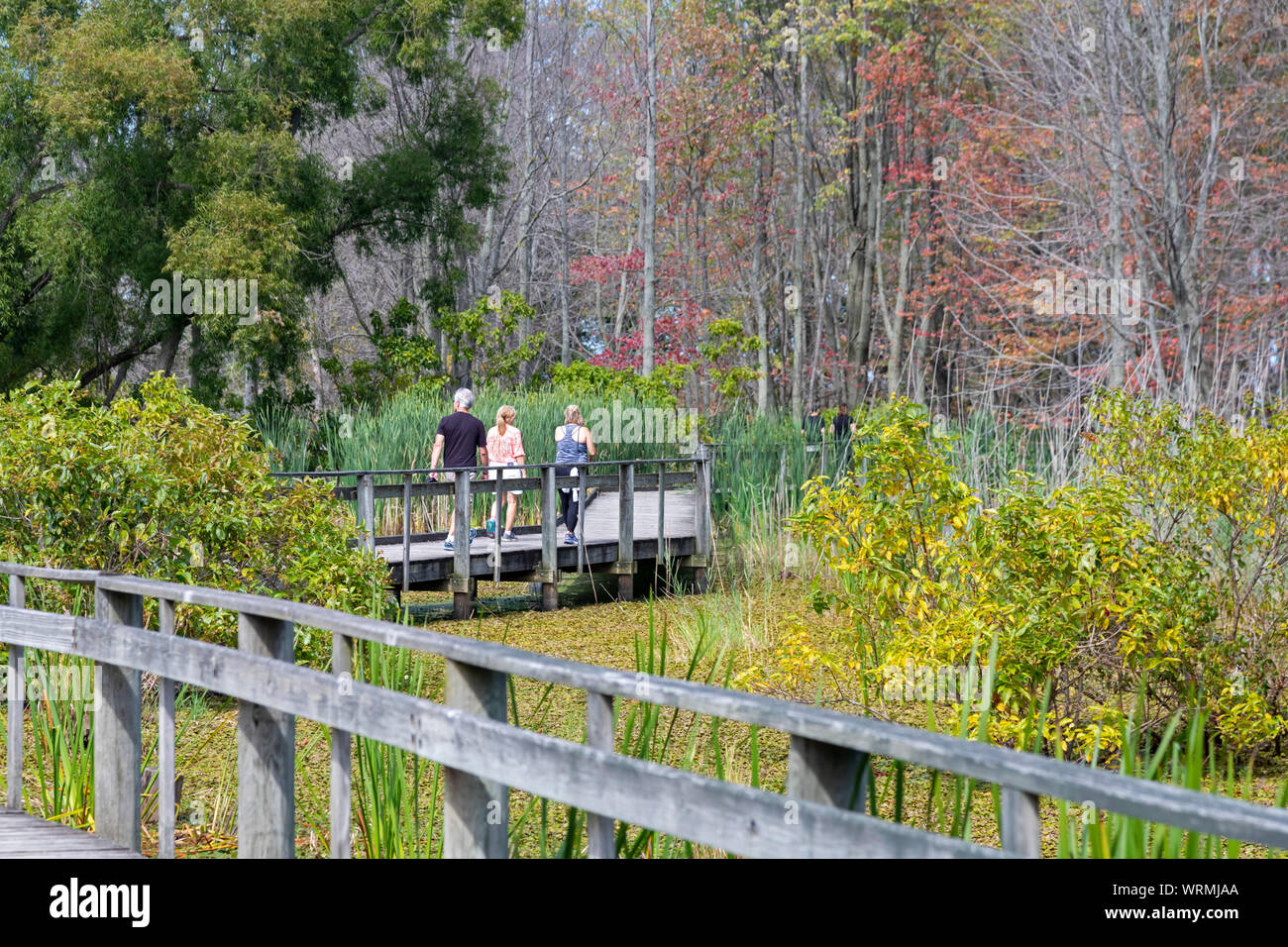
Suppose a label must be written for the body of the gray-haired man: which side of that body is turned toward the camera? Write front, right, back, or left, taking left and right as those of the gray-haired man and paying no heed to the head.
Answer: back

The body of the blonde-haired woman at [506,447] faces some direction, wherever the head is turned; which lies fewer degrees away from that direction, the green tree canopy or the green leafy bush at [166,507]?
the green tree canopy

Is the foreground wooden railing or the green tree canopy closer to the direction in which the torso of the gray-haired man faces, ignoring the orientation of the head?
the green tree canopy

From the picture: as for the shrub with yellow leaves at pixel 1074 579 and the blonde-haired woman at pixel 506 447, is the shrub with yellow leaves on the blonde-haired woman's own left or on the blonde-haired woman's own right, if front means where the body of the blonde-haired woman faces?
on the blonde-haired woman's own right

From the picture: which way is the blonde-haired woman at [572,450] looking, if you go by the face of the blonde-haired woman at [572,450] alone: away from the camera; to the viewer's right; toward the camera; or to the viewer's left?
away from the camera

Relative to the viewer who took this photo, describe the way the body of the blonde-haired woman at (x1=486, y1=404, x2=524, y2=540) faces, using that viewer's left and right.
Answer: facing away from the viewer and to the right of the viewer

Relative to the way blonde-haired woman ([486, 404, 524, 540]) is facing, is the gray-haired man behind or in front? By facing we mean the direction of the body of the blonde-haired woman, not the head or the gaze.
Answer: behind
